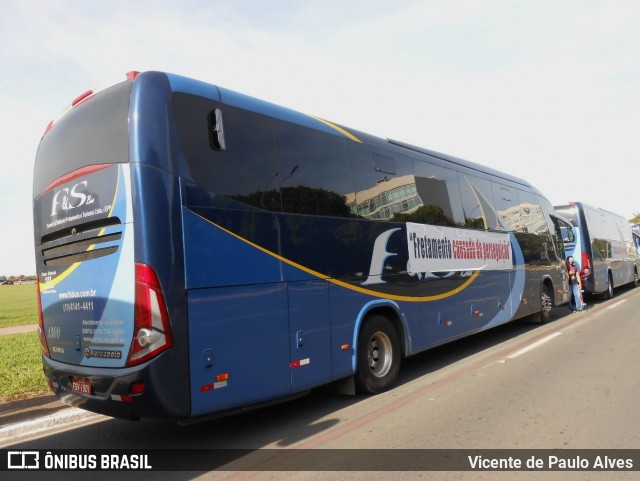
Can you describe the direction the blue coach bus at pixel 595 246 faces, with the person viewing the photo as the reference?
facing away from the viewer and to the right of the viewer

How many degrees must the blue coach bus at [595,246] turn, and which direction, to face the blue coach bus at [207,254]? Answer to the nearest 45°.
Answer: approximately 135° to its right

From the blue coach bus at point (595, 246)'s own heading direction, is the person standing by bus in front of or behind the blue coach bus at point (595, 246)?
behind

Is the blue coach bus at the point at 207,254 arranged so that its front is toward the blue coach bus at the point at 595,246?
yes

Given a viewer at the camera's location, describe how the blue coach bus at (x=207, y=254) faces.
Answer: facing away from the viewer and to the right of the viewer
